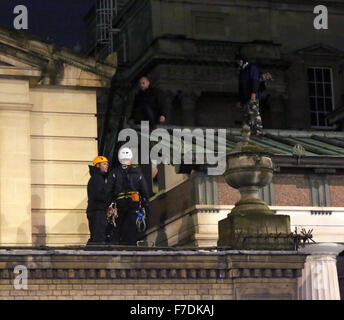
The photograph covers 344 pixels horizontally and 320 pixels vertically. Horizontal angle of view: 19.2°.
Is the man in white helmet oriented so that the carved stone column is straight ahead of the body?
no

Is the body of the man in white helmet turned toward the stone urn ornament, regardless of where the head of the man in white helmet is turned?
no

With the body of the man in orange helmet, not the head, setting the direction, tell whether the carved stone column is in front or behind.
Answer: in front
